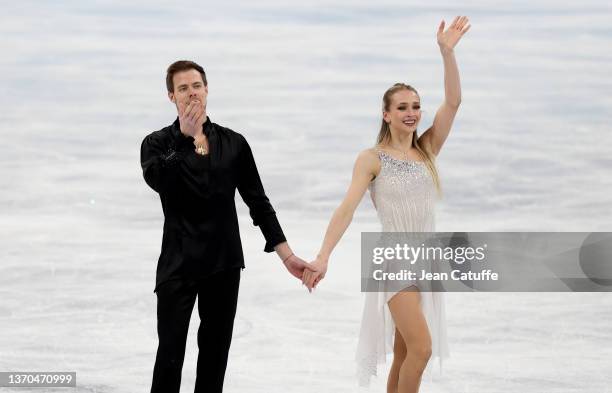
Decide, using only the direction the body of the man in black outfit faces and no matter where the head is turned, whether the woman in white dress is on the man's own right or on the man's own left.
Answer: on the man's own left

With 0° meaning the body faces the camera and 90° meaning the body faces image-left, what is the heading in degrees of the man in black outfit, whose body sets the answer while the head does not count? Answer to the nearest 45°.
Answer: approximately 0°
